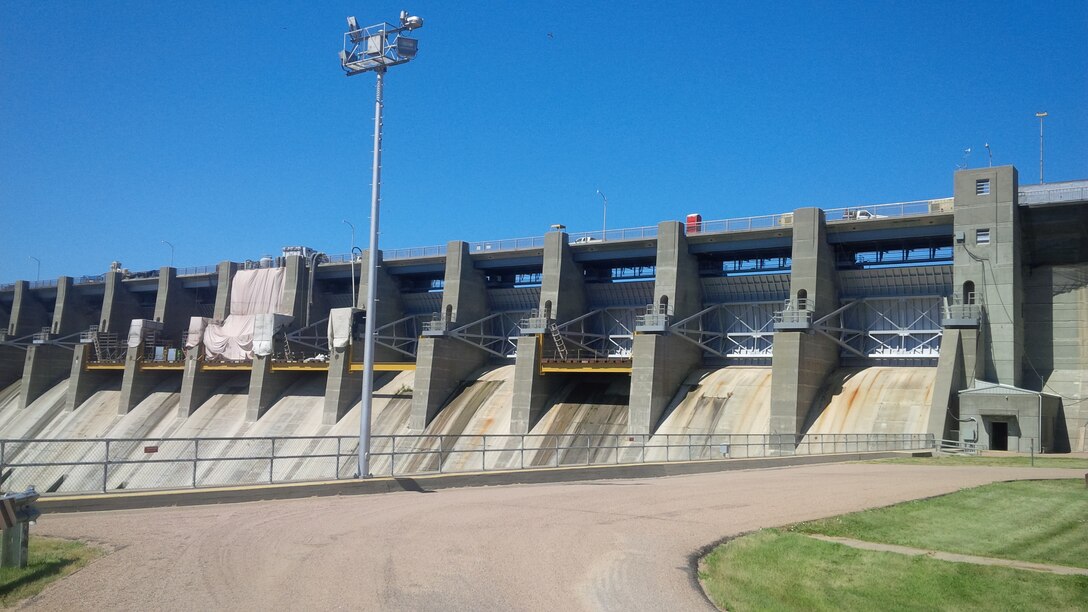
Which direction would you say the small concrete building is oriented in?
toward the camera

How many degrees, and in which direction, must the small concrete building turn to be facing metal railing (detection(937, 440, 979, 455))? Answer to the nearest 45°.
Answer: approximately 45° to its right

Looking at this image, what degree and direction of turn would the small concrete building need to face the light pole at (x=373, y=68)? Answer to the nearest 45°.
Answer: approximately 45° to its right
